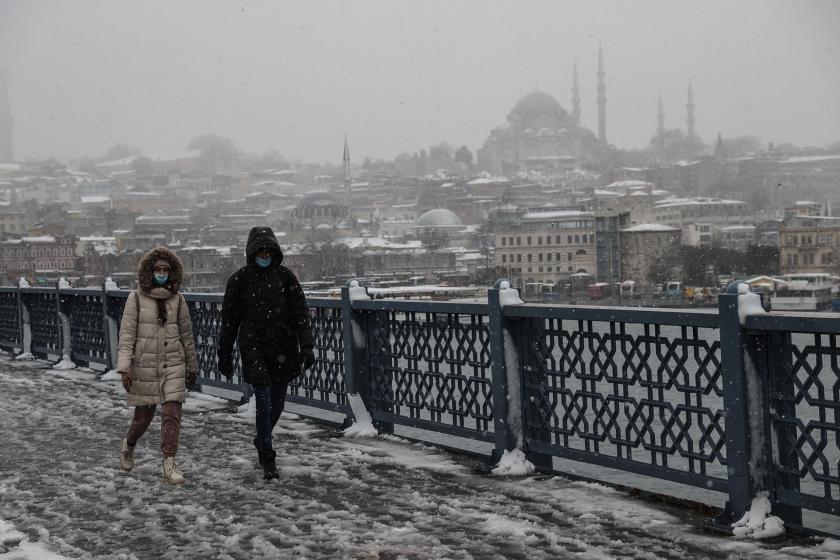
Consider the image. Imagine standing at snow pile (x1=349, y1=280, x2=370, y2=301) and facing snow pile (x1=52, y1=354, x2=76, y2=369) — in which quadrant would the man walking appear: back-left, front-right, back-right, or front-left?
back-left

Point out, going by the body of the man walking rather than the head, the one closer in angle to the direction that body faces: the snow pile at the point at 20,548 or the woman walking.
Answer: the snow pile

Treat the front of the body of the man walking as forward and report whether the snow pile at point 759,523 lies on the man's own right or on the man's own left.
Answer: on the man's own left

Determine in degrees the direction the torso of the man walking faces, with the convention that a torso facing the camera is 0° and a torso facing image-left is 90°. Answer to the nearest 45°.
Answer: approximately 0°

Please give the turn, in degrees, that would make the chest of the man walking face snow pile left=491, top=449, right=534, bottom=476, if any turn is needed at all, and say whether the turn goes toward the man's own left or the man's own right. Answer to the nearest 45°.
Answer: approximately 90° to the man's own left

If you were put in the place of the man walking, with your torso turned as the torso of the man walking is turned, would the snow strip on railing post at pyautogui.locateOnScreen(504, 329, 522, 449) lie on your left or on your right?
on your left

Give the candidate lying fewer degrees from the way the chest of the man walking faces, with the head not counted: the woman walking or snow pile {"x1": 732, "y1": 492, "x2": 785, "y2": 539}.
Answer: the snow pile

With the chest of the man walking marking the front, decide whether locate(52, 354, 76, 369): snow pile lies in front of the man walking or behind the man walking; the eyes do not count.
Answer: behind

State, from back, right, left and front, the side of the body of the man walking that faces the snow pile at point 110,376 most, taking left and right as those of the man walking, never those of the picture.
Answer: back

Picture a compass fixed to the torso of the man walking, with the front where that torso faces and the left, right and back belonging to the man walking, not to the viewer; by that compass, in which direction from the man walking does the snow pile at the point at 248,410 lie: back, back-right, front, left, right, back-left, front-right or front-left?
back
